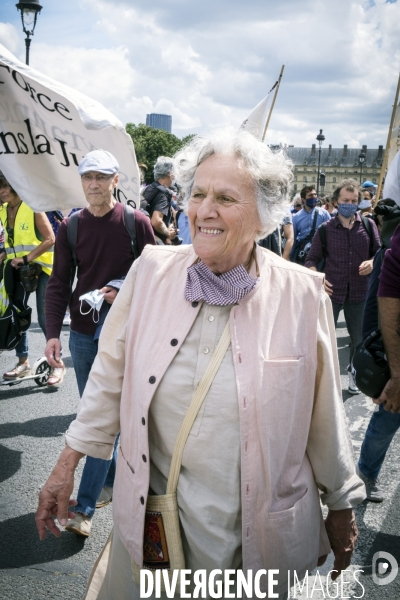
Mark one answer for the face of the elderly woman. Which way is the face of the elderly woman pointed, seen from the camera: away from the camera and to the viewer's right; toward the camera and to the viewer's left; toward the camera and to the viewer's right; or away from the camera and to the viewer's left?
toward the camera and to the viewer's left

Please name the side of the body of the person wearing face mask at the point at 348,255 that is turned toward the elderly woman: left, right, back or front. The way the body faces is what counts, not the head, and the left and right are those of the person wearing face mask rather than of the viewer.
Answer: front

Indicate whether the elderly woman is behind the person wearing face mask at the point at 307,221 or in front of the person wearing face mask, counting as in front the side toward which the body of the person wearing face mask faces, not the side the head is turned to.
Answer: in front

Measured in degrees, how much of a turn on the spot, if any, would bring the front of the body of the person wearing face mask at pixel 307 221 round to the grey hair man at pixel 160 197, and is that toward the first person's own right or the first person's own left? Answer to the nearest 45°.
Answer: approximately 45° to the first person's own right

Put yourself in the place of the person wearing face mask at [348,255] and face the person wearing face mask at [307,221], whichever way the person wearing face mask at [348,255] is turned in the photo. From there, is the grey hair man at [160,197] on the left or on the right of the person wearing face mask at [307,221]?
left

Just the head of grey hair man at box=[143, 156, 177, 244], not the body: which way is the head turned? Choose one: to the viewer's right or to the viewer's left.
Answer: to the viewer's right

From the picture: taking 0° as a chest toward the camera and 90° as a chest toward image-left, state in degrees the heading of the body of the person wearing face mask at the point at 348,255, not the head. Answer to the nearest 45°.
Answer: approximately 0°

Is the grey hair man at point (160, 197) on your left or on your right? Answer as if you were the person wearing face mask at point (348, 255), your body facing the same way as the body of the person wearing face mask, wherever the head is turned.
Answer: on your right
